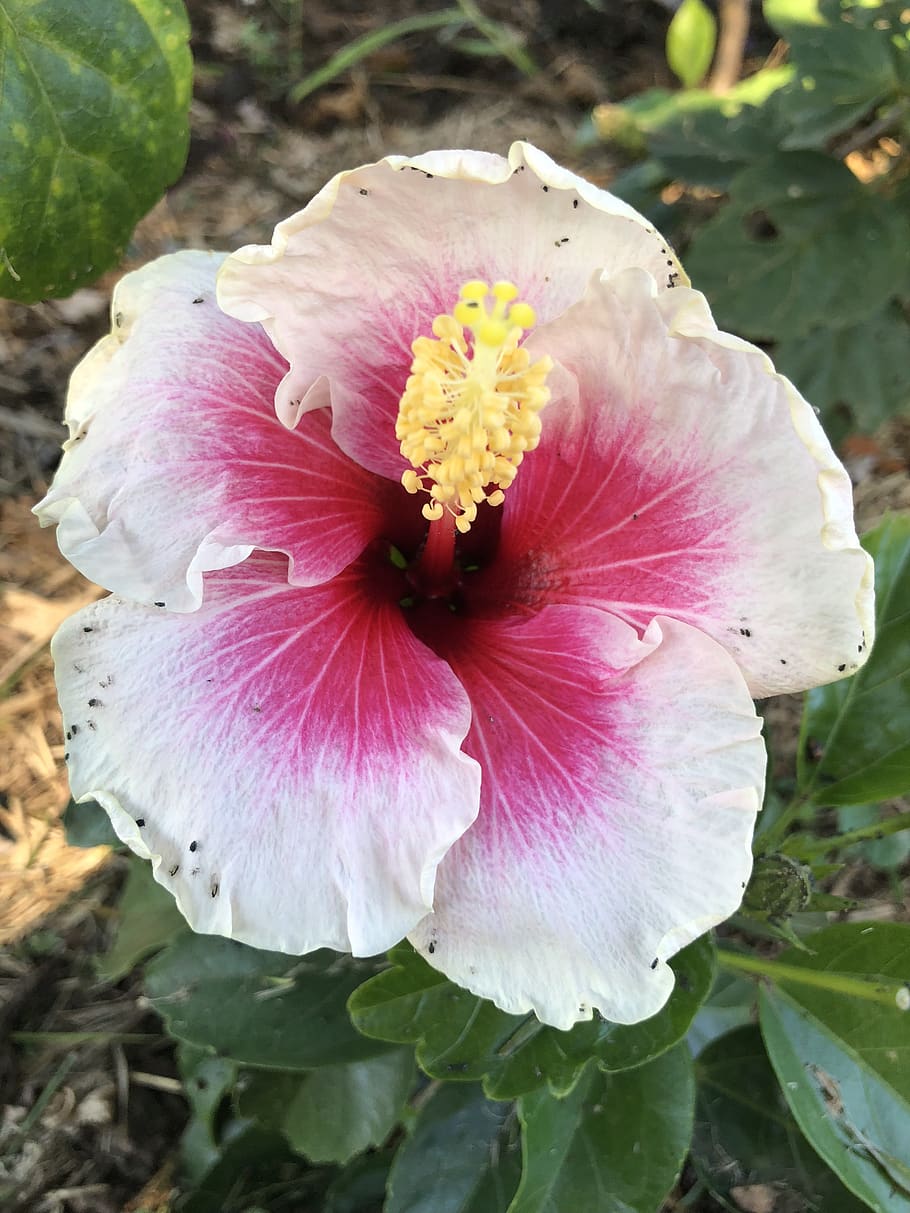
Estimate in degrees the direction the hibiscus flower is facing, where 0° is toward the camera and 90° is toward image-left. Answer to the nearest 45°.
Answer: approximately 0°
